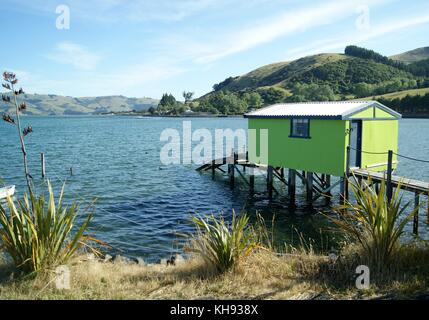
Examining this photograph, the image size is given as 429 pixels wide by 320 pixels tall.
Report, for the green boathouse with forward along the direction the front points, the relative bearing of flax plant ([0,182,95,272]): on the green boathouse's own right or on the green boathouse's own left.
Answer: on the green boathouse's own right

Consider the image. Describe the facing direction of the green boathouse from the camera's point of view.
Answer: facing the viewer and to the right of the viewer
